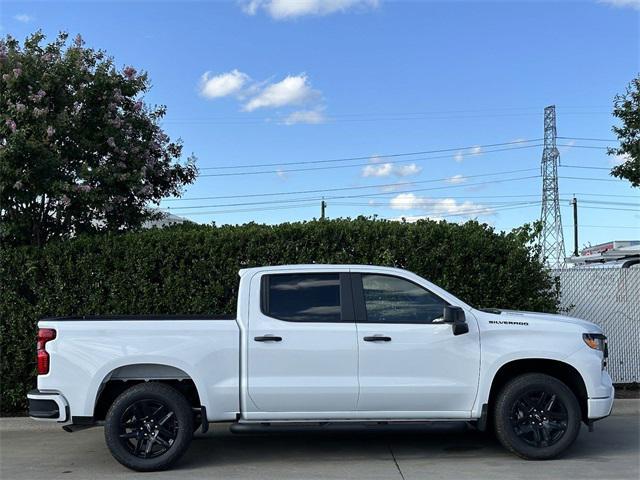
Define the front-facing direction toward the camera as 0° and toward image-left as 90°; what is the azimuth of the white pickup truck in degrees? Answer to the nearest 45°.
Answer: approximately 270°

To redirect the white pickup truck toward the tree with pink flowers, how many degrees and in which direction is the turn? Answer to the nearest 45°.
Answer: approximately 135° to its left

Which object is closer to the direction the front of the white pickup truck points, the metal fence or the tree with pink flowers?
the metal fence

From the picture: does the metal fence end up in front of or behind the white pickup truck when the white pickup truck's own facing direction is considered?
in front

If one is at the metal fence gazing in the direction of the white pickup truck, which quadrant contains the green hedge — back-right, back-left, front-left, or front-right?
front-right
